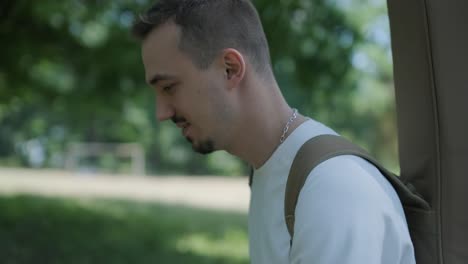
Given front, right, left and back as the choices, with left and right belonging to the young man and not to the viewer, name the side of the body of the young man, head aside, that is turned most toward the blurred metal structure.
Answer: right

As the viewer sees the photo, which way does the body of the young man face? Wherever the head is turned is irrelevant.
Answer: to the viewer's left

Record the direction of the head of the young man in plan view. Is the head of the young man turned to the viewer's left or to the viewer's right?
to the viewer's left
